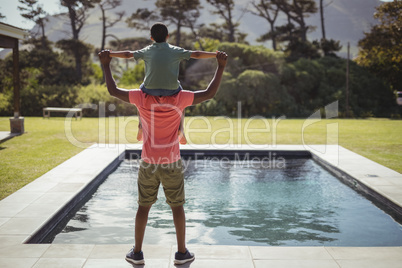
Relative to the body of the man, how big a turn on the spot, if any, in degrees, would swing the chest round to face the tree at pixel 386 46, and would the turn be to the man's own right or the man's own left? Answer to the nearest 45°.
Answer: approximately 45° to the man's own right

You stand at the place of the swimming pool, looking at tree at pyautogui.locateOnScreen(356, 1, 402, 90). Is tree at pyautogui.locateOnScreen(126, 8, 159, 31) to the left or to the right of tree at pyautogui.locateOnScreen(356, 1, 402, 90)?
left

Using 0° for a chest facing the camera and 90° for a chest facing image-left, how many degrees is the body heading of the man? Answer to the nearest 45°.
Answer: approximately 180°

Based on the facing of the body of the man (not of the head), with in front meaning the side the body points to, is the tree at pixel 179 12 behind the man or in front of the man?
in front

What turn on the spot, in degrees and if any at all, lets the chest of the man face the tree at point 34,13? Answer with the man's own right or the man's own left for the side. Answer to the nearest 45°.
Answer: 0° — they already face it

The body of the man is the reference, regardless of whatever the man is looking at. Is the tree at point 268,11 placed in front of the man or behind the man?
in front

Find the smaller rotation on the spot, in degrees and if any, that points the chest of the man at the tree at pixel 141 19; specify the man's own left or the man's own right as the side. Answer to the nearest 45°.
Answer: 0° — they already face it

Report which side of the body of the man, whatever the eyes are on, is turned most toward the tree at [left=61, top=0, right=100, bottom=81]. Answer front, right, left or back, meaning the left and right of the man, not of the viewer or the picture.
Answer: front
